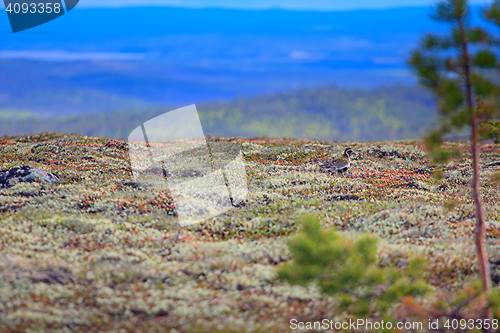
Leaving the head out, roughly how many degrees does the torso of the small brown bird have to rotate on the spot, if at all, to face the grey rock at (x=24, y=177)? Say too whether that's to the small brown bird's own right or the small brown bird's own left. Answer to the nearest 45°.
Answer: approximately 135° to the small brown bird's own right

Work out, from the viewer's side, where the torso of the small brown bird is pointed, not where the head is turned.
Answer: to the viewer's right
